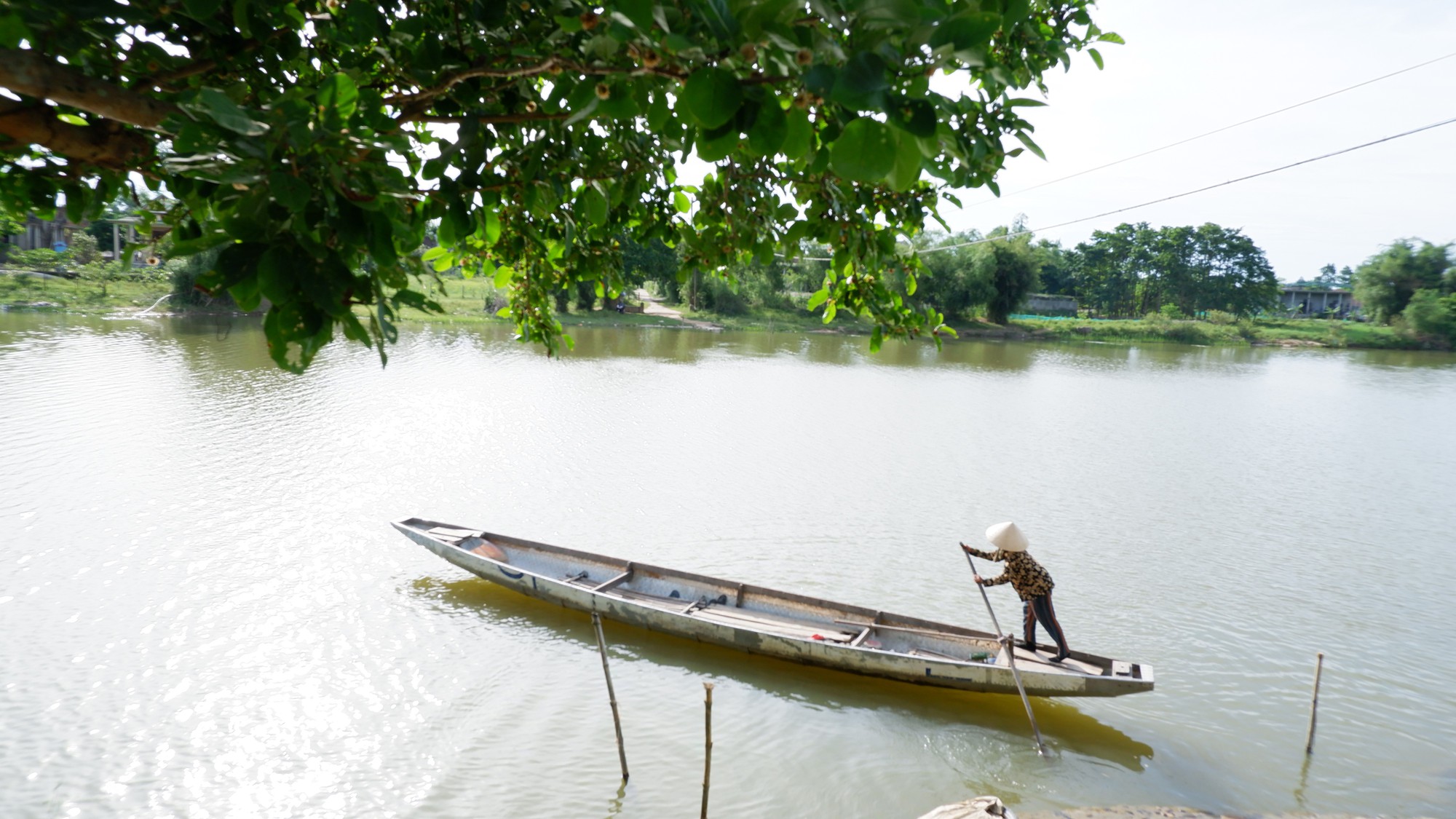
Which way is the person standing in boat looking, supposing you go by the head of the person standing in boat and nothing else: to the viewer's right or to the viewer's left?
to the viewer's left

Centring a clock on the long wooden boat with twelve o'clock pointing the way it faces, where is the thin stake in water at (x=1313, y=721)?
The thin stake in water is roughly at 5 o'clock from the long wooden boat.

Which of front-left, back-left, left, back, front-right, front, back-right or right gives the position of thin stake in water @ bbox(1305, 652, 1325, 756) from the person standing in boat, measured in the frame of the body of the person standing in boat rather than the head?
back

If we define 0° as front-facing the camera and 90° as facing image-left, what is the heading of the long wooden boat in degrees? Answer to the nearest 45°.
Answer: approximately 135°

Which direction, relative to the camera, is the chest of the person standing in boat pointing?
to the viewer's left
